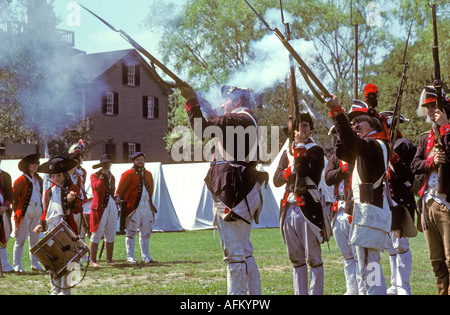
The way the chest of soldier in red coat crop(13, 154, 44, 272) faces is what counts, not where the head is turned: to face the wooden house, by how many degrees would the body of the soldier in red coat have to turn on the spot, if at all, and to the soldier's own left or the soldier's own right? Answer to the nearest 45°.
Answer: approximately 135° to the soldier's own left

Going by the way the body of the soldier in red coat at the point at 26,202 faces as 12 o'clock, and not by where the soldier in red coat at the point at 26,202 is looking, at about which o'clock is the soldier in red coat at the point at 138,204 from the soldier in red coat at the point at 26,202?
the soldier in red coat at the point at 138,204 is roughly at 10 o'clock from the soldier in red coat at the point at 26,202.

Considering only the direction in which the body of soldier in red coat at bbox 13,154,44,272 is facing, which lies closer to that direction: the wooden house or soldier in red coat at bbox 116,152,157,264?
the soldier in red coat

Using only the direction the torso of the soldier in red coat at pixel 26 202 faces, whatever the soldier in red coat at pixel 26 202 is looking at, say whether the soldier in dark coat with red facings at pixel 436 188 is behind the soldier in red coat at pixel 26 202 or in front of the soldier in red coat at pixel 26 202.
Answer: in front

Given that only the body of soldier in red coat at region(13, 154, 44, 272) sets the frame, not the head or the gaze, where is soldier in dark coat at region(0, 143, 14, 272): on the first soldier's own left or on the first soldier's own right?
on the first soldier's own right

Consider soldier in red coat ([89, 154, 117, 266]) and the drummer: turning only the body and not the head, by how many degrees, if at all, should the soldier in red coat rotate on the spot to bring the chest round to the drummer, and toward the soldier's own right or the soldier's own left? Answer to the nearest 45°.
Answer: approximately 45° to the soldier's own right

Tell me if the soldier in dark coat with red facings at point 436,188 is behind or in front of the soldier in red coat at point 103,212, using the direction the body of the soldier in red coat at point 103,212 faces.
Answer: in front

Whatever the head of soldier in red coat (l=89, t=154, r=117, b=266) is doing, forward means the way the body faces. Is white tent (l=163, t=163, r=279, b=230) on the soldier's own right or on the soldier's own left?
on the soldier's own left

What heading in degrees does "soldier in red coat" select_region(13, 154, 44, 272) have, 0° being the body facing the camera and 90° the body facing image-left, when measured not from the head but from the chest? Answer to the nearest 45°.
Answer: approximately 315°

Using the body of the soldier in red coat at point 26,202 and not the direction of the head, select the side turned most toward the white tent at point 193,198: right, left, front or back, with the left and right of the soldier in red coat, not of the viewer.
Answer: left

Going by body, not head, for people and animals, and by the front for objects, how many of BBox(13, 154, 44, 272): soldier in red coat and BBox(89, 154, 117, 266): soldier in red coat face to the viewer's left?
0

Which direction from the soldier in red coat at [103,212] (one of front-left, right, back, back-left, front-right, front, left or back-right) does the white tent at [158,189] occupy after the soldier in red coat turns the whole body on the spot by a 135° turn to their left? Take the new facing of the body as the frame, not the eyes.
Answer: front
